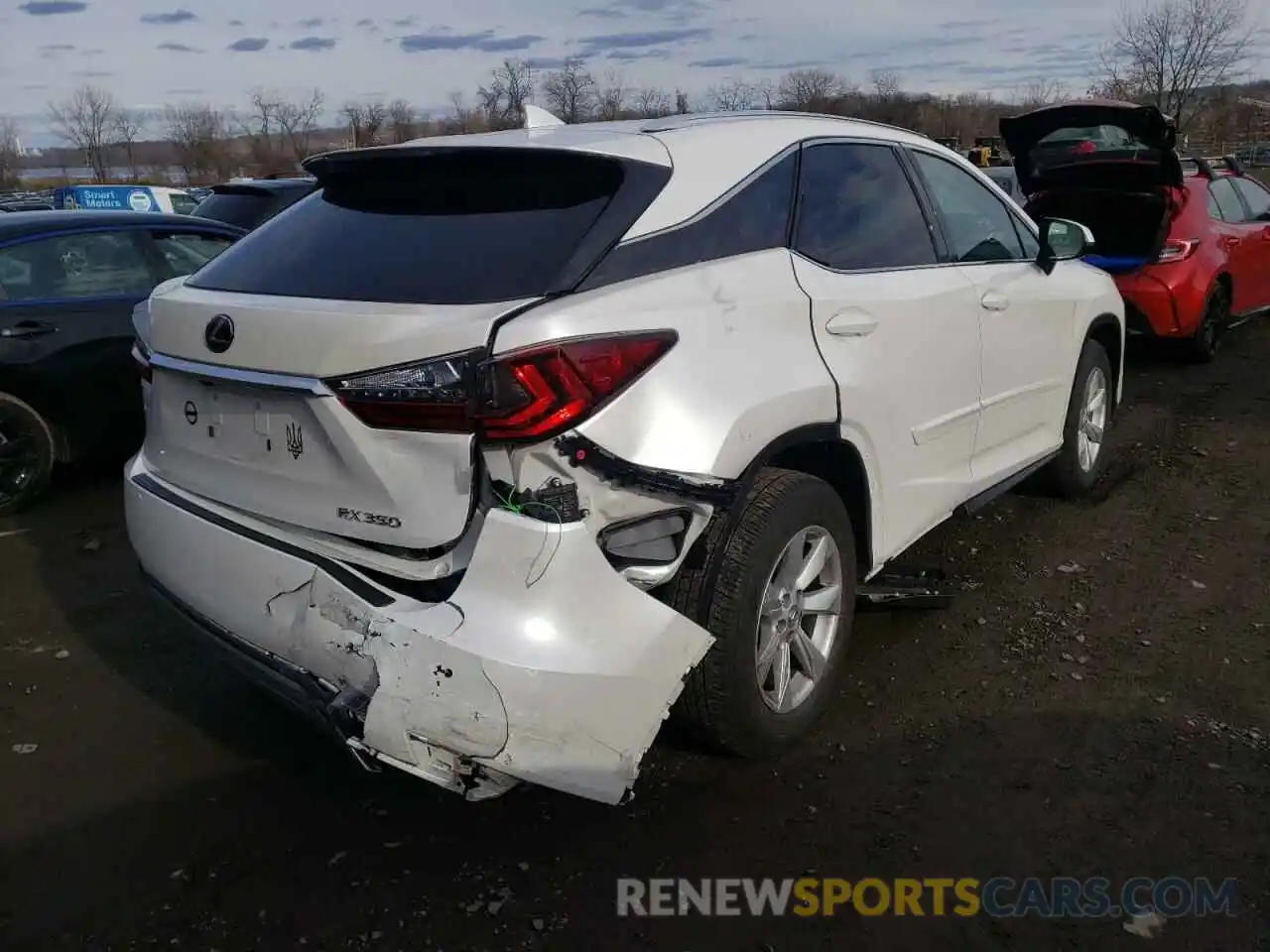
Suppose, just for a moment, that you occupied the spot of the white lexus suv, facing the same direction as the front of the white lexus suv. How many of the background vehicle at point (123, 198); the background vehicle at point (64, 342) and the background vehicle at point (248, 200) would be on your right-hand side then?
0

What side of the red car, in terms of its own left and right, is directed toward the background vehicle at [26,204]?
left

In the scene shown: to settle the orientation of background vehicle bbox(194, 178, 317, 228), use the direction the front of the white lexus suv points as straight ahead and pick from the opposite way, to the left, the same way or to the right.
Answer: the same way

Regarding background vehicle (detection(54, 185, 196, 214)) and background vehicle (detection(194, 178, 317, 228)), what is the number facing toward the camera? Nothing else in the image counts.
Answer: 0

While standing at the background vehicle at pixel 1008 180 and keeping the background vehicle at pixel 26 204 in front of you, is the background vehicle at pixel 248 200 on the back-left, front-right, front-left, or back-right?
front-left

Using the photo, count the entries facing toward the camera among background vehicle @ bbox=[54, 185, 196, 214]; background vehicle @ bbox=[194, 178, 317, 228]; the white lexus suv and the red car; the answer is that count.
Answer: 0

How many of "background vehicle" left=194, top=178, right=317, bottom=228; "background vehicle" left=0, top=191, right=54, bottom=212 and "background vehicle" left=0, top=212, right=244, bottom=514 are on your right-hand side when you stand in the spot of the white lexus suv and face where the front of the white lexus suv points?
0

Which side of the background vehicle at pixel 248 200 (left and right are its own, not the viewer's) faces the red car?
right

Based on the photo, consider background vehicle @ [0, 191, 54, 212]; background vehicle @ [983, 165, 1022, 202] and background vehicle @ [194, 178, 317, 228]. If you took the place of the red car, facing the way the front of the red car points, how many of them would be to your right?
0

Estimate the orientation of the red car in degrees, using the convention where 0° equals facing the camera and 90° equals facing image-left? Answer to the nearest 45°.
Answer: approximately 225°

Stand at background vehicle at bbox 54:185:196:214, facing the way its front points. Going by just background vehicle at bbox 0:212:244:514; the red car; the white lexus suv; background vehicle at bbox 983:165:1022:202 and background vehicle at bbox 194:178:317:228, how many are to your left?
0
